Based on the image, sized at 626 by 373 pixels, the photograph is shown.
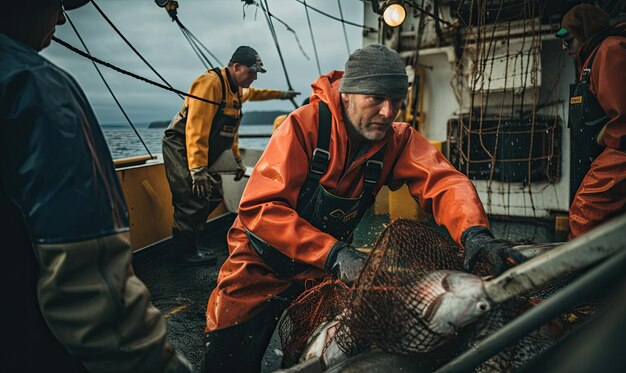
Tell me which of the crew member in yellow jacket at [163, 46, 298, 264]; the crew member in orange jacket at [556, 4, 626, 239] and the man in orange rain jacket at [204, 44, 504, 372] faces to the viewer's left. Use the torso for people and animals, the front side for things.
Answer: the crew member in orange jacket at [556, 4, 626, 239]

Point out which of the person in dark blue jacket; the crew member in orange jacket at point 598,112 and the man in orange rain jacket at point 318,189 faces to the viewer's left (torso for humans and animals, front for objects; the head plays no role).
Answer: the crew member in orange jacket

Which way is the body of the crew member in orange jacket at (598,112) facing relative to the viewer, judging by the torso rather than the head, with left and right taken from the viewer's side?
facing to the left of the viewer

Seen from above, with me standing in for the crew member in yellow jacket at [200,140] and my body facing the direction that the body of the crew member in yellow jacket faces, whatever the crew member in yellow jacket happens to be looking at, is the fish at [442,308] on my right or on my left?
on my right

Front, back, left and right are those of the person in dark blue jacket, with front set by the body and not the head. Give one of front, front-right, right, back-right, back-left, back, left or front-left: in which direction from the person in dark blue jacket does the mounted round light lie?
front-left

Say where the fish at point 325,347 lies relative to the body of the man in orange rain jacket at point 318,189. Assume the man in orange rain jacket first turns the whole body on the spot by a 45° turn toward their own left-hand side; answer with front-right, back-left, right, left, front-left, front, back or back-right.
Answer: right

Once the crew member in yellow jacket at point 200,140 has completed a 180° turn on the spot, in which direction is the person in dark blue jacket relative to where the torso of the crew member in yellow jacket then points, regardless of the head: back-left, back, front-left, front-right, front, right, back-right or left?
left

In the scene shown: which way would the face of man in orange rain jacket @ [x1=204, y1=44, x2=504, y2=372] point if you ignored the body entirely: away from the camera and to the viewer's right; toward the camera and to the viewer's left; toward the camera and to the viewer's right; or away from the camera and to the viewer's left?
toward the camera and to the viewer's right

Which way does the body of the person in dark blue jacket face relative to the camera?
to the viewer's right
